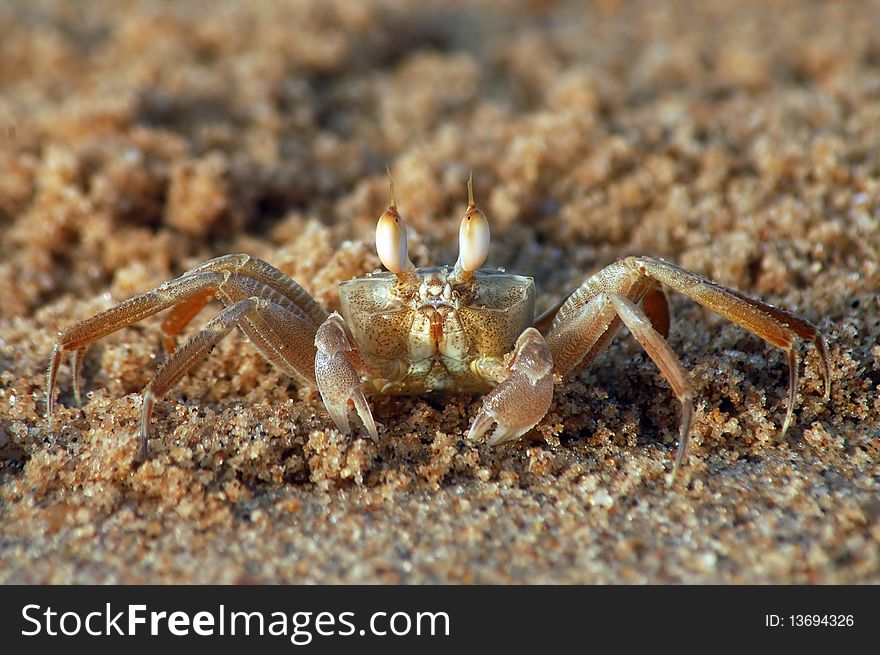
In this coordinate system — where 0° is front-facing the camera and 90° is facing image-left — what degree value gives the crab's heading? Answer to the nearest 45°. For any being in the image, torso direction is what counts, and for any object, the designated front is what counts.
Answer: approximately 0°
